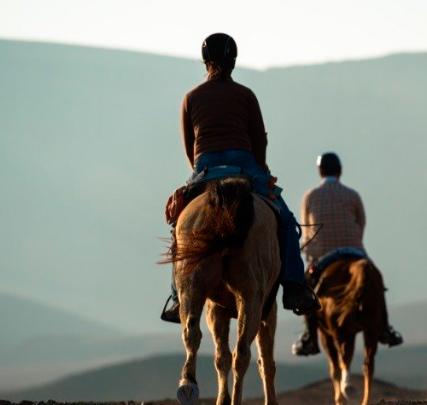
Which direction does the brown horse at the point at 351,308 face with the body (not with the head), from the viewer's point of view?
away from the camera

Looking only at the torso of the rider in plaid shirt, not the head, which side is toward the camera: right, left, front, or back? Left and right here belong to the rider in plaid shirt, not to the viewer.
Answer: back

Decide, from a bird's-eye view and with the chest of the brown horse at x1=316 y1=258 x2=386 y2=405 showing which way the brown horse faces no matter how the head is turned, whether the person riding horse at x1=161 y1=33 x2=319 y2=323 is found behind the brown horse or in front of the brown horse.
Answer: behind

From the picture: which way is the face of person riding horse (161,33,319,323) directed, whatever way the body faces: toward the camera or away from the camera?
away from the camera

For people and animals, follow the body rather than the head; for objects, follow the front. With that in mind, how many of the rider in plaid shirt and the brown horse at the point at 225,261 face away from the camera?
2

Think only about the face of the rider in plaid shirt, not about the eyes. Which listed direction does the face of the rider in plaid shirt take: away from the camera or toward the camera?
away from the camera

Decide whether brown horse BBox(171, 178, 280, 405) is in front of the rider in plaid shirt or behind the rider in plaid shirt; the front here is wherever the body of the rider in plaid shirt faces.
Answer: behind

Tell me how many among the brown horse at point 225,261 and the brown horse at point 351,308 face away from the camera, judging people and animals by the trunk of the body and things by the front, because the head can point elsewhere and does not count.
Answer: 2

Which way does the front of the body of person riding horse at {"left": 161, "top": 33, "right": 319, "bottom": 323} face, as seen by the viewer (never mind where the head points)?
away from the camera

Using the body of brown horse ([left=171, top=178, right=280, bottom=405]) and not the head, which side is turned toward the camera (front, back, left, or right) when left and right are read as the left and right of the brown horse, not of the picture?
back
